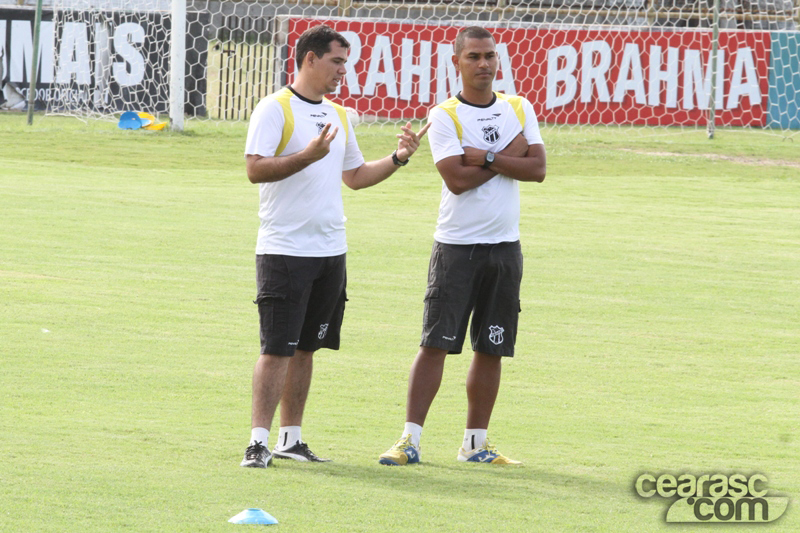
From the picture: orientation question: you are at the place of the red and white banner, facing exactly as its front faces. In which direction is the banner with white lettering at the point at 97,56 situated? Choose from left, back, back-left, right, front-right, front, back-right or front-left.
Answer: right

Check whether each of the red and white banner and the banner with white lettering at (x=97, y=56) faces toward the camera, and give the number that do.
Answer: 2

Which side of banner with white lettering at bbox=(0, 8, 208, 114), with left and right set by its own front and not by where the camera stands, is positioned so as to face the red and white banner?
left

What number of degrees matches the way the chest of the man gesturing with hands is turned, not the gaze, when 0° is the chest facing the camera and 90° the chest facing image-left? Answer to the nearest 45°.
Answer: approximately 315°

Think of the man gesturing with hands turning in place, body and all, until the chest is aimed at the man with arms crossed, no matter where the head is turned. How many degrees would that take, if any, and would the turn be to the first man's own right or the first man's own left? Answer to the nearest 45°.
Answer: approximately 45° to the first man's own left

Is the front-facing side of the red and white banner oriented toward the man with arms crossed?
yes

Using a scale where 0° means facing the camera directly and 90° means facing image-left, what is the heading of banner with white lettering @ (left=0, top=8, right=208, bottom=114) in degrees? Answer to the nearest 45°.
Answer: approximately 0°

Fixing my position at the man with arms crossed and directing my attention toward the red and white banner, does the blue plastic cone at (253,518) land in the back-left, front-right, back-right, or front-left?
back-left

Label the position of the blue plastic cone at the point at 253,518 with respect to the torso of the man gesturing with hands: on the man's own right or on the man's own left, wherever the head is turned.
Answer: on the man's own right

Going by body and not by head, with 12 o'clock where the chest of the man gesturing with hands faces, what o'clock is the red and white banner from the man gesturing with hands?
The red and white banner is roughly at 8 o'clock from the man gesturing with hands.
